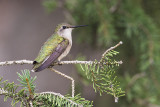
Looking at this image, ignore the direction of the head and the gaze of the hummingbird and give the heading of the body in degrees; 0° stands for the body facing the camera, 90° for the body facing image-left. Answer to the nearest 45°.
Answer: approximately 270°
